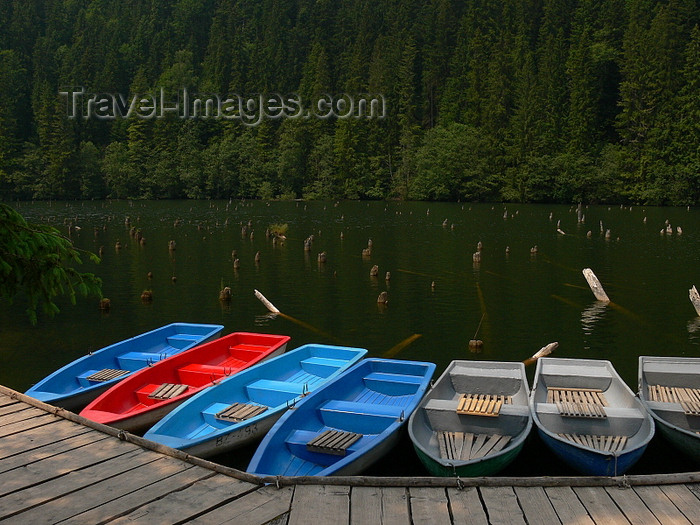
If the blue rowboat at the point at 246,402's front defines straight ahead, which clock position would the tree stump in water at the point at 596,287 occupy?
The tree stump in water is roughly at 6 o'clock from the blue rowboat.

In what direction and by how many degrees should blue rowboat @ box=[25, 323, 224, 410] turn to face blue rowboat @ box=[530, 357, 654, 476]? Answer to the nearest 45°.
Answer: approximately 90° to its left

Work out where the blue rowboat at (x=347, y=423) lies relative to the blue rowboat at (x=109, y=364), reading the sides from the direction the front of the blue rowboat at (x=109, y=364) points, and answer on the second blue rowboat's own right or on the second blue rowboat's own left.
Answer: on the second blue rowboat's own left

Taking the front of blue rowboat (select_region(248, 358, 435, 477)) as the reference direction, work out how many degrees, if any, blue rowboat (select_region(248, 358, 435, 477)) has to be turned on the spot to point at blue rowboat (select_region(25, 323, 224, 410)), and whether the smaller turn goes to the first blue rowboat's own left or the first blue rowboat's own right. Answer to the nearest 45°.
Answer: approximately 90° to the first blue rowboat's own right

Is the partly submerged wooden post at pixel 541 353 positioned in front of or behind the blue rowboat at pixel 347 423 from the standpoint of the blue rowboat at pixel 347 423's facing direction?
behind

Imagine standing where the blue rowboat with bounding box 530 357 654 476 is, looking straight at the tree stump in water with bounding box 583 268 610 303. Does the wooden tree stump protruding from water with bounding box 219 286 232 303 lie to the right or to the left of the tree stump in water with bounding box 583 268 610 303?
left

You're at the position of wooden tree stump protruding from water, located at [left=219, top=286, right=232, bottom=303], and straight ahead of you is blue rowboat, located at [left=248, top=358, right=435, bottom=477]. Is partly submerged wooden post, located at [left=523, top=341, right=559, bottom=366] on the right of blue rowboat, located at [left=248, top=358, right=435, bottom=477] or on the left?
left

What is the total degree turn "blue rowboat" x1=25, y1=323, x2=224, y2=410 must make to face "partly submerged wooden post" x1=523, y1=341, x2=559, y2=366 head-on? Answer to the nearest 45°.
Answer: approximately 135° to its left

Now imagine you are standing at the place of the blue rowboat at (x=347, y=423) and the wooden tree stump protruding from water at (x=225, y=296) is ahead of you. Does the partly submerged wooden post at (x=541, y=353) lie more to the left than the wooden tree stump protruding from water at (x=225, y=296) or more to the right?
right

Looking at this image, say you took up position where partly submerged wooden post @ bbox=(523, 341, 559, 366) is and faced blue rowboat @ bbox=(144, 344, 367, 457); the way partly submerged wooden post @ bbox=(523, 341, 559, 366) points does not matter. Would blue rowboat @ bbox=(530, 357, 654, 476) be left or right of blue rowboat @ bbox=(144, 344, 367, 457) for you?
left
